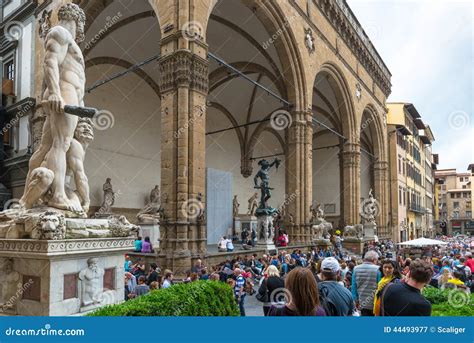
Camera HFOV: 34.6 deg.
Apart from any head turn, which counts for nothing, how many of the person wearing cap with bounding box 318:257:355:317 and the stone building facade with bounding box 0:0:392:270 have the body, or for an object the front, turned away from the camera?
1

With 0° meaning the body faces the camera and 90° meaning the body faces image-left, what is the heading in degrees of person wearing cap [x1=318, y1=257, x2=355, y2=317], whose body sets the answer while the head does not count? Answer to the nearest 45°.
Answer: approximately 180°

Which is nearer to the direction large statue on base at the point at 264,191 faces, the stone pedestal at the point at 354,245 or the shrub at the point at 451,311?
the shrub

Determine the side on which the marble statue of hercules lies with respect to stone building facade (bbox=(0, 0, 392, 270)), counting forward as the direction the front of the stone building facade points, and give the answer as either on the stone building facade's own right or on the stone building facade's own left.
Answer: on the stone building facade's own right

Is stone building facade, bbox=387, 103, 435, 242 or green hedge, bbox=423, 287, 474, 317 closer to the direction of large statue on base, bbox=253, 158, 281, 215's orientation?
the green hedge

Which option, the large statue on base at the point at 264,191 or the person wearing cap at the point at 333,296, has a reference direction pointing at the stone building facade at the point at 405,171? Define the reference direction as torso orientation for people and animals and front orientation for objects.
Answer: the person wearing cap

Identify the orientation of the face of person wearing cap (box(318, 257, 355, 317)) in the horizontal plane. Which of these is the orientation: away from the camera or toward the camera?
away from the camera

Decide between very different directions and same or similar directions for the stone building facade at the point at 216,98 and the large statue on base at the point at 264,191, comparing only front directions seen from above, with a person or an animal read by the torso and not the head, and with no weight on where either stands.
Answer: same or similar directions

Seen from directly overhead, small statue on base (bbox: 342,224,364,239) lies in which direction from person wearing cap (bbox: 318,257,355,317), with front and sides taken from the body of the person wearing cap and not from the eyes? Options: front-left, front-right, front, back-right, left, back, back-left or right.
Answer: front

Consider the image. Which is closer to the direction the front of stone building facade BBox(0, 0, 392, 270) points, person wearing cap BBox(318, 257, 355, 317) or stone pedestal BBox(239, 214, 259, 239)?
the person wearing cap

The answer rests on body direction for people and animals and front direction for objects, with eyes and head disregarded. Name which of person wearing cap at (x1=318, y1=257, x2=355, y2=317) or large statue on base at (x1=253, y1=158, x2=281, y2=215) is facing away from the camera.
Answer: the person wearing cap

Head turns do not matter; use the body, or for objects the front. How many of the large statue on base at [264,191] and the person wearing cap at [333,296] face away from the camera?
1

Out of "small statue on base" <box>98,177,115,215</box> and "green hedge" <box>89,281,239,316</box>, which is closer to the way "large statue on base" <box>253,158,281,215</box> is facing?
the green hedge

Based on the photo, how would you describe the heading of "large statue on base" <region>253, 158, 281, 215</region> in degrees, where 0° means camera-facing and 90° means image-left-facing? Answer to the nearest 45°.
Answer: approximately 315°

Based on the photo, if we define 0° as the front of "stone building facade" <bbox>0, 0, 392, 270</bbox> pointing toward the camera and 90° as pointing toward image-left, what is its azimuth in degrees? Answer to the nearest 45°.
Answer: approximately 315°

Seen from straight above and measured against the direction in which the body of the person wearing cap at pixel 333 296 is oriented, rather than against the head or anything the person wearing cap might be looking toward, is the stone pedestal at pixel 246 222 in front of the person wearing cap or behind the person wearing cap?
in front
